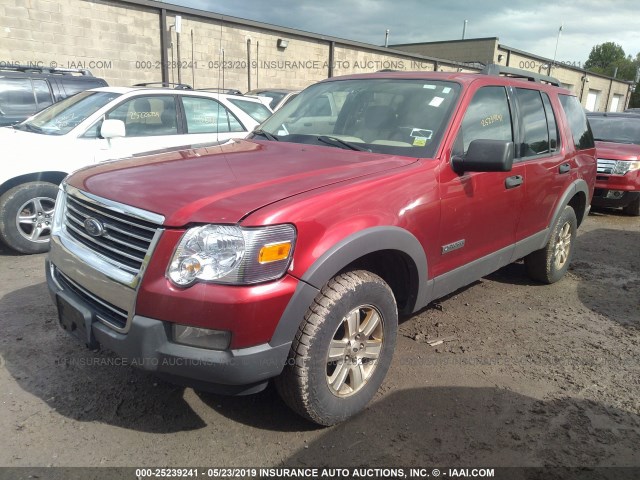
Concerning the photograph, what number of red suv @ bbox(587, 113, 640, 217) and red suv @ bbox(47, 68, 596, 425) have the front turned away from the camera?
0

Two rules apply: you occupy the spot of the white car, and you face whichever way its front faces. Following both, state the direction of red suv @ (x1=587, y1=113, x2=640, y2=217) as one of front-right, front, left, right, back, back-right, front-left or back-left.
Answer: back-left

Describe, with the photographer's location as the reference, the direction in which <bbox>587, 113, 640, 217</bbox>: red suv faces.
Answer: facing the viewer and to the left of the viewer

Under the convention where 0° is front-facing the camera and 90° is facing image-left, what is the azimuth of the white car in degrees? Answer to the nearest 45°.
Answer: approximately 45°

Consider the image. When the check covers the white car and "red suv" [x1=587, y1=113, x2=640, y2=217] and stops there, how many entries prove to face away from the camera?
0

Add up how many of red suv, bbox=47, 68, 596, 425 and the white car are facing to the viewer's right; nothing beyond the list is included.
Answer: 0

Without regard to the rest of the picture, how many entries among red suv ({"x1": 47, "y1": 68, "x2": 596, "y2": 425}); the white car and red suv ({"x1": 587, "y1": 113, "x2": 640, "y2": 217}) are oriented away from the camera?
0

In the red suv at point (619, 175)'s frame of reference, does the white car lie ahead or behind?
ahead

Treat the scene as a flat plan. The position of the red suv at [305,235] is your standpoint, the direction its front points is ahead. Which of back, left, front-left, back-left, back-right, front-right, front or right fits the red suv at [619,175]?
back

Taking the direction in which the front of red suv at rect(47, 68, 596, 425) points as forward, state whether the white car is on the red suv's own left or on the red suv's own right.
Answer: on the red suv's own right

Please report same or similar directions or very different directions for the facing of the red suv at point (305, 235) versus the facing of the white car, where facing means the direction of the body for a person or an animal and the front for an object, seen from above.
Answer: same or similar directions

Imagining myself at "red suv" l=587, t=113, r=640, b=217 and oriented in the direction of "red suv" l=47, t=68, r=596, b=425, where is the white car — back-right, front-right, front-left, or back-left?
front-right

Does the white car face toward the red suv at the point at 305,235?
no
